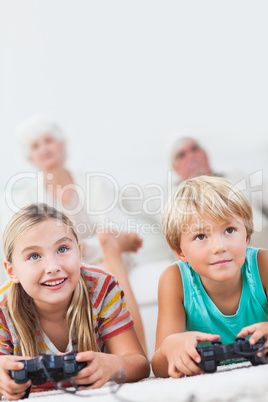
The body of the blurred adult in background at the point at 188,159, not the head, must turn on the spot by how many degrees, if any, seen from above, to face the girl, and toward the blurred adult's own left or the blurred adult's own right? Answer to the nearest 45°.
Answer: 0° — they already face them
